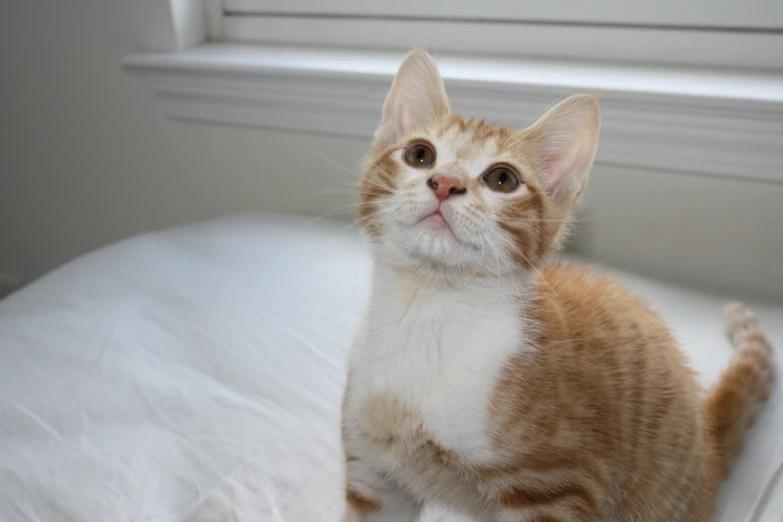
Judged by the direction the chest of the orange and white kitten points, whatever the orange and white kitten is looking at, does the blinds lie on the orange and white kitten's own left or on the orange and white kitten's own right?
on the orange and white kitten's own right

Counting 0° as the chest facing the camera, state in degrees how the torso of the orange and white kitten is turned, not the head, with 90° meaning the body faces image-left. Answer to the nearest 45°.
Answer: approximately 45°
